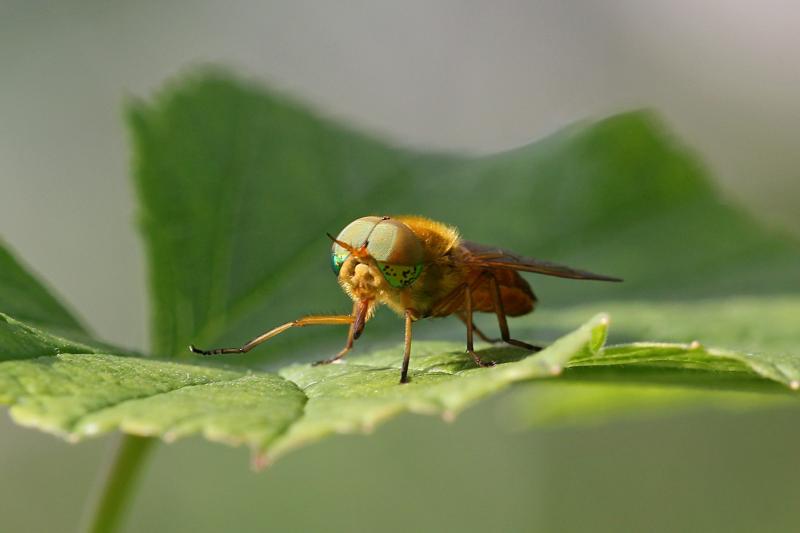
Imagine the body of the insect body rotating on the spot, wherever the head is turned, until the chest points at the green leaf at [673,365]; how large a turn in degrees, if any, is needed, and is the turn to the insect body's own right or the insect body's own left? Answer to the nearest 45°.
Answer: approximately 180°

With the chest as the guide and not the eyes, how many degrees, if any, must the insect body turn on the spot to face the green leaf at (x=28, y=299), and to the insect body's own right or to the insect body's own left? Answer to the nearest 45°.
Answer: approximately 45° to the insect body's own right

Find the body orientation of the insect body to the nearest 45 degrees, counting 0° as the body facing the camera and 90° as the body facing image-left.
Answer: approximately 45°
